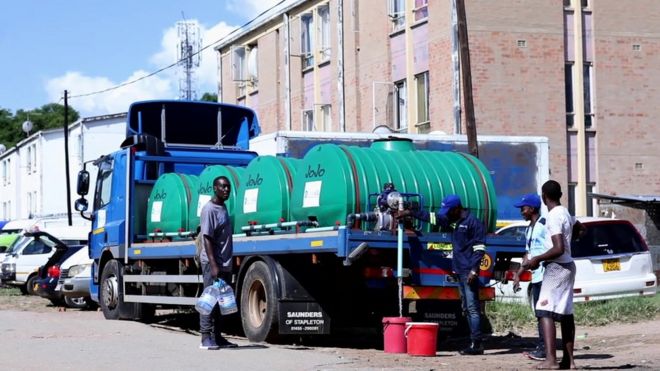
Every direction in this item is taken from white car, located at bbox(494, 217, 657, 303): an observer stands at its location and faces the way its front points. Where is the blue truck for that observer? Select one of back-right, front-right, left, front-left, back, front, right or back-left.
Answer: left

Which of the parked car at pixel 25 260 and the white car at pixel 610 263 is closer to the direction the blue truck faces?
the parked car

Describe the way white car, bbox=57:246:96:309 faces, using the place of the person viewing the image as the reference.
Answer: facing the viewer and to the left of the viewer

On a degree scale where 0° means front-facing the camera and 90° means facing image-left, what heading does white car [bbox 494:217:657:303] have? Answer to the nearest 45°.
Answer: approximately 135°

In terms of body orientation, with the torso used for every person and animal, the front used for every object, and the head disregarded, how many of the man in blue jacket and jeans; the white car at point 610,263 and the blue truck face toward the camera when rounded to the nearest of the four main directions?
0

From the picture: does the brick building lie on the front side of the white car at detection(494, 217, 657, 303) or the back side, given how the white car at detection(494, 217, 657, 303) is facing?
on the front side

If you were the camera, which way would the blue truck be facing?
facing away from the viewer and to the left of the viewer

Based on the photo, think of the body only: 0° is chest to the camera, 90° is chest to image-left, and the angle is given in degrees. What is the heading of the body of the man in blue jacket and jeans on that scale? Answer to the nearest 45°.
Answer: approximately 90°

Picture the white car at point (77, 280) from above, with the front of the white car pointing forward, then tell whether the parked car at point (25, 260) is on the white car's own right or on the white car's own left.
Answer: on the white car's own right
